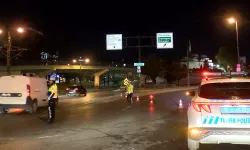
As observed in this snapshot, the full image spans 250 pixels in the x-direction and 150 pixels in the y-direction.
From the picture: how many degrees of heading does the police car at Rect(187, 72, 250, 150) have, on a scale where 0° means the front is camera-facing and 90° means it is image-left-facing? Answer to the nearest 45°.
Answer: approximately 180°

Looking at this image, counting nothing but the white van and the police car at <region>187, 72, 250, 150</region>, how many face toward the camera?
0

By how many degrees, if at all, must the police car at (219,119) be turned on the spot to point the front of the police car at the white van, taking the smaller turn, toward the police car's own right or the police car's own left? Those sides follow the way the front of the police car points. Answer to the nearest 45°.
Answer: approximately 45° to the police car's own left
